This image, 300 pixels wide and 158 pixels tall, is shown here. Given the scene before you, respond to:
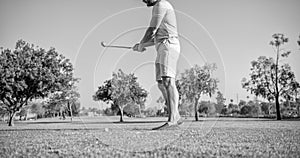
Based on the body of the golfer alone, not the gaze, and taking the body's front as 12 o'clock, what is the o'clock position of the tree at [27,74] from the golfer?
The tree is roughly at 2 o'clock from the golfer.
